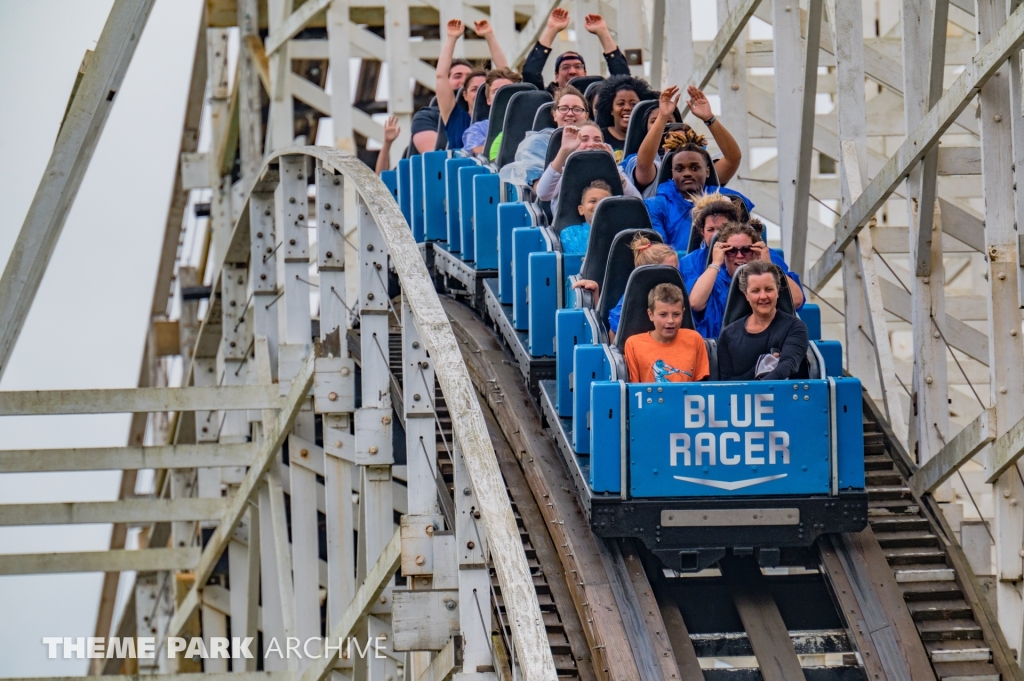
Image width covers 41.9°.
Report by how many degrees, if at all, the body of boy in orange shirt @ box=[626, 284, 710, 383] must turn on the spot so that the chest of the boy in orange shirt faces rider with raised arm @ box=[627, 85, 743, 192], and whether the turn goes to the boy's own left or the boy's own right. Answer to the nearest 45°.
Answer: approximately 180°

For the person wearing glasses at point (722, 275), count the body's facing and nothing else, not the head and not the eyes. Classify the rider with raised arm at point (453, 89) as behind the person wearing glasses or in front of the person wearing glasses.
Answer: behind

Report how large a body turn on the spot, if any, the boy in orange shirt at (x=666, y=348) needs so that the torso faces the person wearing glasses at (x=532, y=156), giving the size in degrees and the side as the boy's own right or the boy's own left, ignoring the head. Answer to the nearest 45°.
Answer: approximately 180°

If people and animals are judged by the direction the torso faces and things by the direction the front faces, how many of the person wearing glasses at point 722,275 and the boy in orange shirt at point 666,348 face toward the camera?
2

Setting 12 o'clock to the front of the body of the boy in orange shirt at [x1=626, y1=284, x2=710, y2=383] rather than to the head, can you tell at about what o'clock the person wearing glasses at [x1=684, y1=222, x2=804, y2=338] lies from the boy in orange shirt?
The person wearing glasses is roughly at 7 o'clock from the boy in orange shirt.

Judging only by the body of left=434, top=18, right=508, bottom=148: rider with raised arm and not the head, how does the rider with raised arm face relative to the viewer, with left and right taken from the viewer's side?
facing the viewer and to the right of the viewer
